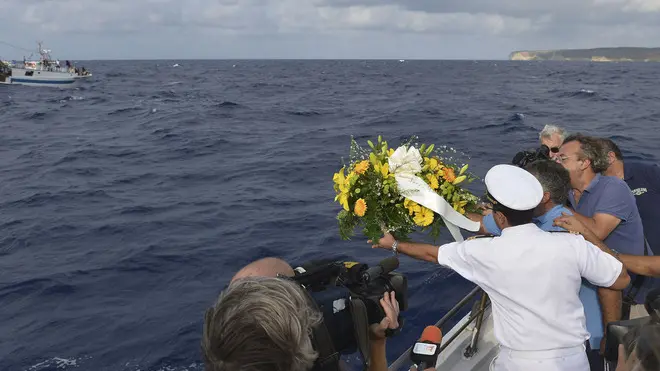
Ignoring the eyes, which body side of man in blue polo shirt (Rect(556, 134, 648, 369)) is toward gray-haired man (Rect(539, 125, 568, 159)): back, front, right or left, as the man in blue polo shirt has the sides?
right

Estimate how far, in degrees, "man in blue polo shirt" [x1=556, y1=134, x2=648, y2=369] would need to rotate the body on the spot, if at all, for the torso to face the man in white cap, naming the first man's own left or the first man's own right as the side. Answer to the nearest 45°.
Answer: approximately 90° to the first man's own left

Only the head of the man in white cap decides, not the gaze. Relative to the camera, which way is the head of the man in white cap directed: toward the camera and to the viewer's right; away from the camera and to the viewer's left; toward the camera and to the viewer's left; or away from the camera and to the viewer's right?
away from the camera and to the viewer's left

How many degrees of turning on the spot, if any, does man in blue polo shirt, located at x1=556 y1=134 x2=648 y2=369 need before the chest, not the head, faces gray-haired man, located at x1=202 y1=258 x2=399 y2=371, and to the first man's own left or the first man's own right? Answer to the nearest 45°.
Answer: approximately 90° to the first man's own left

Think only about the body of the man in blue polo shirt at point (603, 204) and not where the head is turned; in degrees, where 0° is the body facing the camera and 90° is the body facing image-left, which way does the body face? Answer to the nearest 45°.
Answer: approximately 90°
